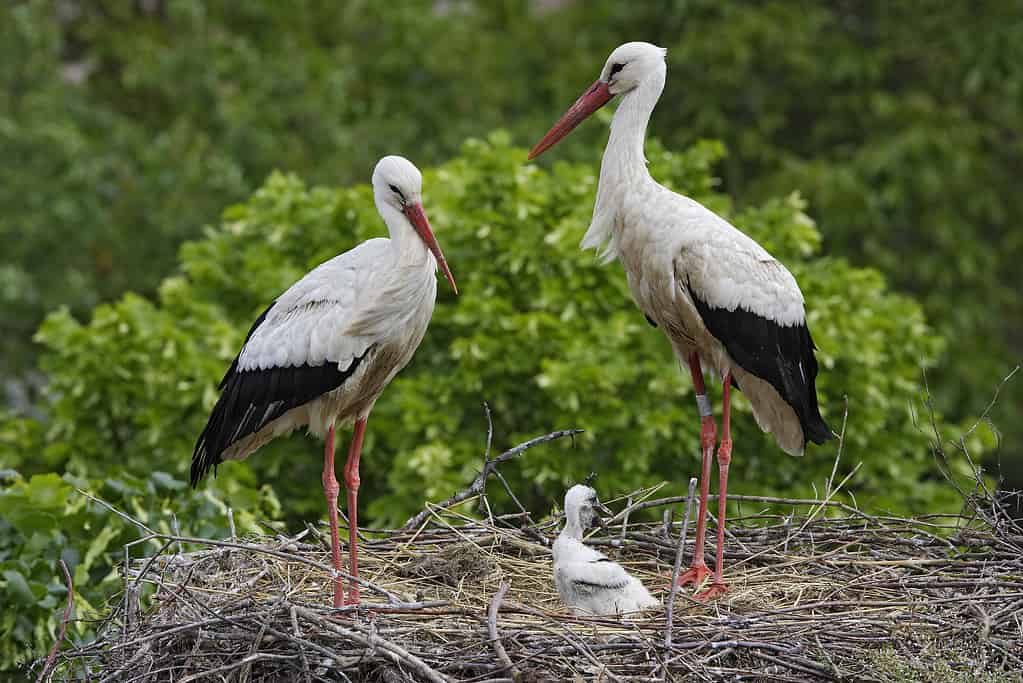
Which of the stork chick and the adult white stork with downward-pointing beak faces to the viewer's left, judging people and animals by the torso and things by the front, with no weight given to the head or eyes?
the stork chick

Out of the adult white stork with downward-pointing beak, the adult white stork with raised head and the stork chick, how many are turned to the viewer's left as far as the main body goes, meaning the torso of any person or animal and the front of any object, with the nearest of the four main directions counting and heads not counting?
2

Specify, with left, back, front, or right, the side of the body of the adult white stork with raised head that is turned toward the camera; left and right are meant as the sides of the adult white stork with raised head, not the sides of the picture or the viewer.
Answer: left

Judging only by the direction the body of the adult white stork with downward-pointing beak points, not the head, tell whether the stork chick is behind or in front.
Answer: in front

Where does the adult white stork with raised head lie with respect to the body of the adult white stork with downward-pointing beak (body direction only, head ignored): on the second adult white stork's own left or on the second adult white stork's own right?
on the second adult white stork's own left

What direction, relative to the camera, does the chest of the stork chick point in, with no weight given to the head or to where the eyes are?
to the viewer's left

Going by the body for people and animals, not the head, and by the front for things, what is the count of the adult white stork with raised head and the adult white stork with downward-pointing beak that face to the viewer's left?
1

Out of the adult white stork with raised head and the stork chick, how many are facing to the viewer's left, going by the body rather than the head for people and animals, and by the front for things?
2

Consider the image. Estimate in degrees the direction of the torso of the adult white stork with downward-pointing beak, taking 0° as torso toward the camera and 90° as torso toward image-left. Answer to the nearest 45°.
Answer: approximately 315°

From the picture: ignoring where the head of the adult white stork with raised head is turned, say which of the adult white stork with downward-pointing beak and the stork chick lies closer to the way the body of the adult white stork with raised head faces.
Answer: the adult white stork with downward-pointing beak

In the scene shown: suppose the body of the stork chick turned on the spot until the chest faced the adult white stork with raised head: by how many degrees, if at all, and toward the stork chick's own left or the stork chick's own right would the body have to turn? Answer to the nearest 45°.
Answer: approximately 135° to the stork chick's own right

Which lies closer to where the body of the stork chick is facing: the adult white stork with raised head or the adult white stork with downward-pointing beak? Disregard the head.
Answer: the adult white stork with downward-pointing beak
